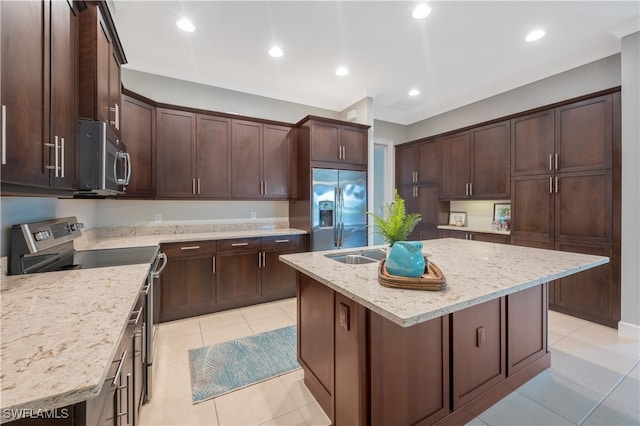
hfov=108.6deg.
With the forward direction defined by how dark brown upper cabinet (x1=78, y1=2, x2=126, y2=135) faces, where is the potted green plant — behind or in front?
in front

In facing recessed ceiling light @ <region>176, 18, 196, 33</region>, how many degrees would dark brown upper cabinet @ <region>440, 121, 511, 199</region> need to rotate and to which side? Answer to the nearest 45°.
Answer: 0° — it already faces it

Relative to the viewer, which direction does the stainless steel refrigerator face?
toward the camera

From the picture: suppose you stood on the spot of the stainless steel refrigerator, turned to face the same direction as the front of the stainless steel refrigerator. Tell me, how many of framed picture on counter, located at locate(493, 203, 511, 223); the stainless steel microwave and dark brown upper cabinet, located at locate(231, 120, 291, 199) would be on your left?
1

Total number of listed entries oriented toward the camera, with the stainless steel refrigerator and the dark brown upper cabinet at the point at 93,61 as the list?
1

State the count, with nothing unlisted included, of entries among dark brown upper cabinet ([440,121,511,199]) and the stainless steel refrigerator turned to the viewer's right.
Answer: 0

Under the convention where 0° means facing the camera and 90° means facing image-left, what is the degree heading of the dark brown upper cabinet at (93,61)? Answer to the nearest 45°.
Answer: approximately 270°

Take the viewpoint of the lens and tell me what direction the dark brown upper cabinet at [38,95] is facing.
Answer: facing the viewer and to the right of the viewer

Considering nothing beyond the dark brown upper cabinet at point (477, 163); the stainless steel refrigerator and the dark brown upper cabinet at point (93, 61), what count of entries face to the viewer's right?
1

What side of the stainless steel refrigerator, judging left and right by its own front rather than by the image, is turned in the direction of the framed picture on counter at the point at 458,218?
left
